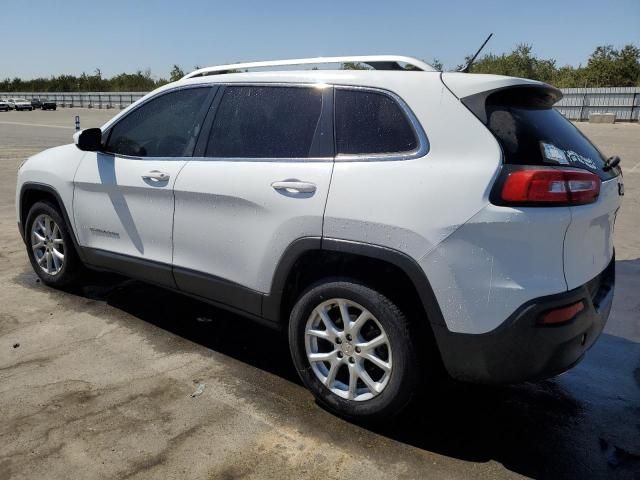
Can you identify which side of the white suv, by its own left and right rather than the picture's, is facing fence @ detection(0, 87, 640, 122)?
right

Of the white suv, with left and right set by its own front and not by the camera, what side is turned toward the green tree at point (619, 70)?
right

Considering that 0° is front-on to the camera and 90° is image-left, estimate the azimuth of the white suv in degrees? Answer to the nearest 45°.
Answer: approximately 135°
